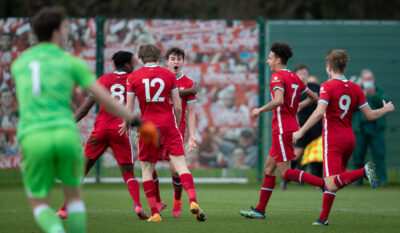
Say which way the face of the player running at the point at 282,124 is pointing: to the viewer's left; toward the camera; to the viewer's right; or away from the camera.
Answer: to the viewer's left

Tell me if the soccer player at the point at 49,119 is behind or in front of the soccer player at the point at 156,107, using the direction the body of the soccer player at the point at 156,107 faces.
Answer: behind

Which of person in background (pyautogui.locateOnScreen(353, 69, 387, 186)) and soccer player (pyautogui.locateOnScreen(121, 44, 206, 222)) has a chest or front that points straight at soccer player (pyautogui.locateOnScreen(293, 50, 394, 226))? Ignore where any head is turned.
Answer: the person in background

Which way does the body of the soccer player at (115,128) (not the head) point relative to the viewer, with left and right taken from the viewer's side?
facing away from the viewer and to the right of the viewer

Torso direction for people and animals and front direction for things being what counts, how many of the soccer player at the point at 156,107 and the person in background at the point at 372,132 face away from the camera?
1

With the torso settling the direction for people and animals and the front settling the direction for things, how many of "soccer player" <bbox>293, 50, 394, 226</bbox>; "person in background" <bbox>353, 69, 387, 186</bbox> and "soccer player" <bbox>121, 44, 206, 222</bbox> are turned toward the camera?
1

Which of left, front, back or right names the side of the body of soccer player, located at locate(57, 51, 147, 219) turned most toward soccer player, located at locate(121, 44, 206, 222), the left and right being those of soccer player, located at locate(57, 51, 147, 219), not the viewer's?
right

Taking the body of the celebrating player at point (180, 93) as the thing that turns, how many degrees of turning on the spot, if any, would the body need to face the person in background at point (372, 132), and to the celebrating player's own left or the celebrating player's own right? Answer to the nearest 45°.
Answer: approximately 135° to the celebrating player's own left

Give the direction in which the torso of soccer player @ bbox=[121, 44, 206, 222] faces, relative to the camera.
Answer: away from the camera

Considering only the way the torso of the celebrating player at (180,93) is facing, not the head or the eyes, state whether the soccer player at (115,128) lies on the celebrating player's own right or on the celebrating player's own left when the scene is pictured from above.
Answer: on the celebrating player's own right

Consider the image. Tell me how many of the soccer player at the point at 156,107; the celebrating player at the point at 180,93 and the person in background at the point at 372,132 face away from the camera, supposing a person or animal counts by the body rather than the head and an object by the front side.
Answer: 1

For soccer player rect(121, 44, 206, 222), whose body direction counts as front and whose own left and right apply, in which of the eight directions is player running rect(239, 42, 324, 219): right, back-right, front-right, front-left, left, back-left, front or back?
right

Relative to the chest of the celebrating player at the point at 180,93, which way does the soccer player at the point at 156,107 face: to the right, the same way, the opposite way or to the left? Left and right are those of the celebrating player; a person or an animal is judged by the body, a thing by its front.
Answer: the opposite way
